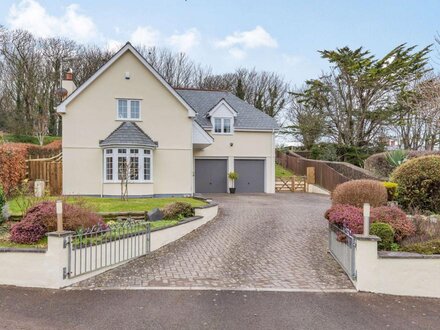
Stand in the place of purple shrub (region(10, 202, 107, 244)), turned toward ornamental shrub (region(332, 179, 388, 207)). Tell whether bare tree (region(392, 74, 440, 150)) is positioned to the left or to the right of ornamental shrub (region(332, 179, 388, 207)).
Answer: left

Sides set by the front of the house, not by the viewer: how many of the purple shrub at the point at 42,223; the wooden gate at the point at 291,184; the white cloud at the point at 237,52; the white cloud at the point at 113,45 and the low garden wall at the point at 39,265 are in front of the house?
2

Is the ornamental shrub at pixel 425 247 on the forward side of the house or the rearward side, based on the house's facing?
on the forward side

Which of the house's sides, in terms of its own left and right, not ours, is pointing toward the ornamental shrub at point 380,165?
left

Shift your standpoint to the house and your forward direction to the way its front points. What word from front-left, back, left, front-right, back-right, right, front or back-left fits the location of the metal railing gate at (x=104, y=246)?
front

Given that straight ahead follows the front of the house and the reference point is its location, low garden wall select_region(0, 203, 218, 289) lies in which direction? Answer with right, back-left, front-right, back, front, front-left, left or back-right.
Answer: front

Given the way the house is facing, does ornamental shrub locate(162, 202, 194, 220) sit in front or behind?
in front

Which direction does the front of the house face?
toward the camera

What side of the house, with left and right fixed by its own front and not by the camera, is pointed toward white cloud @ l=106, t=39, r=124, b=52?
back

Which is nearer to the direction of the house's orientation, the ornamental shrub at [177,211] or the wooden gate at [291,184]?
the ornamental shrub

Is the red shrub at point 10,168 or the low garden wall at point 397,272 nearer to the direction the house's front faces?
the low garden wall

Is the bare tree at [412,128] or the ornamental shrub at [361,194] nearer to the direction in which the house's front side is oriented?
the ornamental shrub

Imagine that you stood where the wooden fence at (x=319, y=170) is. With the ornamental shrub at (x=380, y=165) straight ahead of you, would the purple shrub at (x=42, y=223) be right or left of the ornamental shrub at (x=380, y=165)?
right

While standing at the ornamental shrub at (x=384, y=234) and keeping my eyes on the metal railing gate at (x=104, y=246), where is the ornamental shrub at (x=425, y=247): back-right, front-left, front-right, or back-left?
back-left

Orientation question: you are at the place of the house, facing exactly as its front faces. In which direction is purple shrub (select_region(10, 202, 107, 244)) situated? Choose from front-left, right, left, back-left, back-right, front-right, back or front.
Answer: front

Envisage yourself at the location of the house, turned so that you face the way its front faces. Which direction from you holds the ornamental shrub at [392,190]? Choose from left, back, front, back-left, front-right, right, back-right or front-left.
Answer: front-left

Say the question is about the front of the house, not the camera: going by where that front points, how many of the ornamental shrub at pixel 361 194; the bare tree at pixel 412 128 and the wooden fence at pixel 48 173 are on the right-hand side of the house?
1
